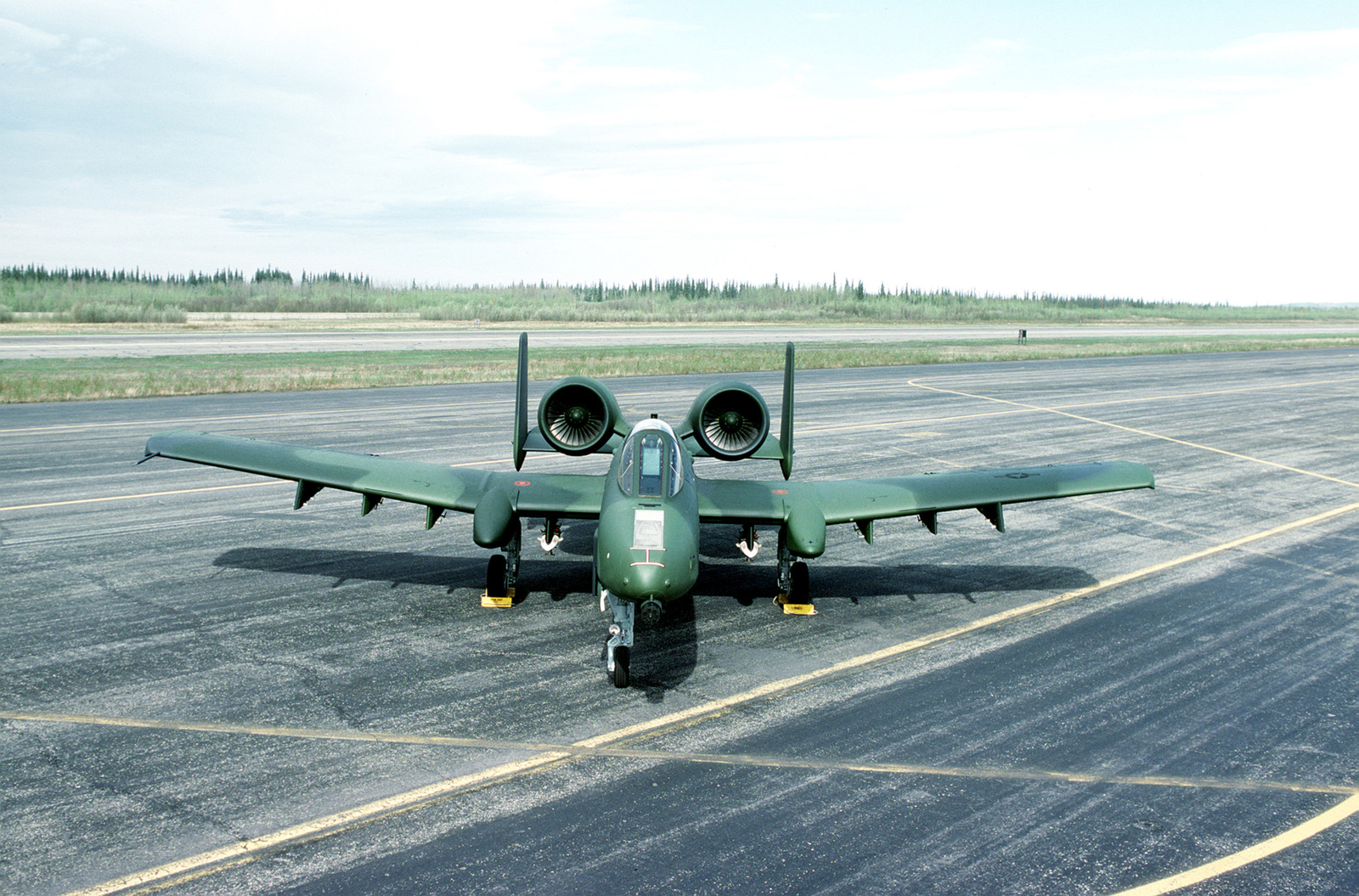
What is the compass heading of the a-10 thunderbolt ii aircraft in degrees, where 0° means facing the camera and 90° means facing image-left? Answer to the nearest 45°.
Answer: approximately 0°
